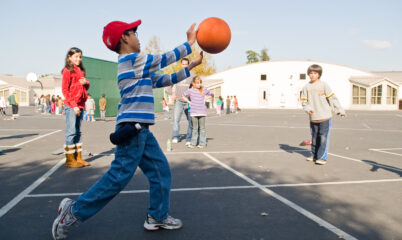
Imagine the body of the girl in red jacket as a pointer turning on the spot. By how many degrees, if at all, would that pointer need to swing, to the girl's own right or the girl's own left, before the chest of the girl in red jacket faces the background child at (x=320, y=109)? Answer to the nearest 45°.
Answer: approximately 45° to the girl's own left

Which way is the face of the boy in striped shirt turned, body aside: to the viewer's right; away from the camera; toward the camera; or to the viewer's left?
to the viewer's right

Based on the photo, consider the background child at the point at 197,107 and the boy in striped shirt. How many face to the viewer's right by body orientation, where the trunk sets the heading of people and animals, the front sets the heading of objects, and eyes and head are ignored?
1

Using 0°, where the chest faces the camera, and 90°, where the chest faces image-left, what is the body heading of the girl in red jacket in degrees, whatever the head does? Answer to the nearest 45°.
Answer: approximately 315°

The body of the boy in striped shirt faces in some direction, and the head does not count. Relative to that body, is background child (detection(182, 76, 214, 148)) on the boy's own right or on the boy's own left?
on the boy's own left

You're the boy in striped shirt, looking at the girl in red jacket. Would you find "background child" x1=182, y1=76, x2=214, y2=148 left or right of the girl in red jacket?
right

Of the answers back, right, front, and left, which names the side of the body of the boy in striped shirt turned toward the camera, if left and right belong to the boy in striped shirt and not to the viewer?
right

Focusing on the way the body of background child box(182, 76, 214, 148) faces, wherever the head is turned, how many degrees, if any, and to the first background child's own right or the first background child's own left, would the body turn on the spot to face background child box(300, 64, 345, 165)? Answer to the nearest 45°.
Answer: approximately 45° to the first background child's own left

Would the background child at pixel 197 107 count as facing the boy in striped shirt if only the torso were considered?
yes

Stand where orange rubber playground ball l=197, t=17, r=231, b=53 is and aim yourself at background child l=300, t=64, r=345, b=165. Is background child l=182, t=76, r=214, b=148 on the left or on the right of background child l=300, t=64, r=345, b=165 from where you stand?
left

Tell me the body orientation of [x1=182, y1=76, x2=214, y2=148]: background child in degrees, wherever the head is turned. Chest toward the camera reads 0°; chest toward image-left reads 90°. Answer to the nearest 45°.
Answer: approximately 0°

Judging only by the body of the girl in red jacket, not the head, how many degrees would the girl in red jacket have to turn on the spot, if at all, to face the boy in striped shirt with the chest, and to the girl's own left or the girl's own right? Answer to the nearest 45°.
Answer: approximately 45° to the girl's own right
